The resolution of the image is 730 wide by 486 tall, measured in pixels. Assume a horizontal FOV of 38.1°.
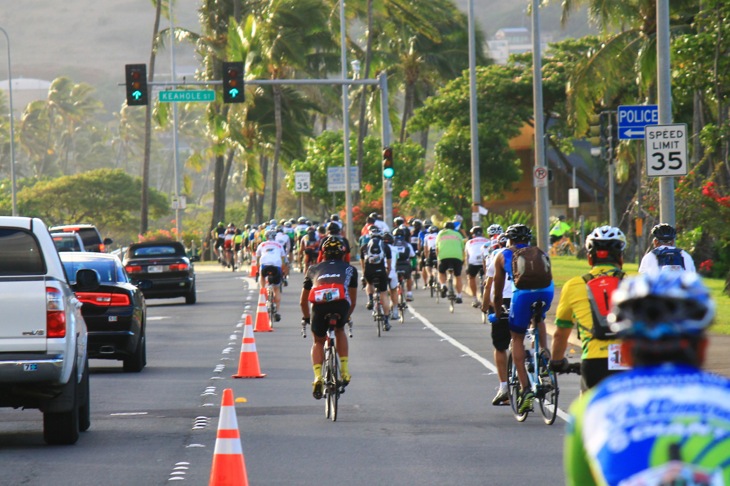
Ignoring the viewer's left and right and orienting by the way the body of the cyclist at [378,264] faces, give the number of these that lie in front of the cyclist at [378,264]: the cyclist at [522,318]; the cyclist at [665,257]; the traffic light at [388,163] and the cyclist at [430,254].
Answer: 2

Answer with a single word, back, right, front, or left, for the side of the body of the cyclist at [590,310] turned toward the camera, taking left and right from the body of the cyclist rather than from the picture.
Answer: back

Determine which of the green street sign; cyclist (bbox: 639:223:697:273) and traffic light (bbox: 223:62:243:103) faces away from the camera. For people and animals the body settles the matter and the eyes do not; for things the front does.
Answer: the cyclist

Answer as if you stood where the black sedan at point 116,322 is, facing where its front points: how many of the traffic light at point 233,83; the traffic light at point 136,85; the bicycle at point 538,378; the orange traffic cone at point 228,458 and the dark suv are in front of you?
3

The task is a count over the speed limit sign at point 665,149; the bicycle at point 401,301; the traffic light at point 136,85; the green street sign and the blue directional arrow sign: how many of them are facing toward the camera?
4

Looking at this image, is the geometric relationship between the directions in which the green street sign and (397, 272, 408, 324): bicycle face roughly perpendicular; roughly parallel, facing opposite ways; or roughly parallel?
roughly parallel, facing opposite ways

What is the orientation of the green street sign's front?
toward the camera

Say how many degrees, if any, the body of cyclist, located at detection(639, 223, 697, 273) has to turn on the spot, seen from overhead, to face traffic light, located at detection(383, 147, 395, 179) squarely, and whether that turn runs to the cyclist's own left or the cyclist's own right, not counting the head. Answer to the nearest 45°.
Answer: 0° — they already face it

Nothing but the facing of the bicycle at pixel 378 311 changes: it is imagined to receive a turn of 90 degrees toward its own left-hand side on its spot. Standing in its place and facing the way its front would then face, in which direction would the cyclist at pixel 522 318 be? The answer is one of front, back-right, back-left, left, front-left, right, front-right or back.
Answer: left

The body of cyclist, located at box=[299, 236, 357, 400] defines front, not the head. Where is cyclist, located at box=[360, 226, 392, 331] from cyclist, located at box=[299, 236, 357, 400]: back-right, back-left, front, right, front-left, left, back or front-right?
front

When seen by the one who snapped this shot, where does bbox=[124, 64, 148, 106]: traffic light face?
facing the viewer

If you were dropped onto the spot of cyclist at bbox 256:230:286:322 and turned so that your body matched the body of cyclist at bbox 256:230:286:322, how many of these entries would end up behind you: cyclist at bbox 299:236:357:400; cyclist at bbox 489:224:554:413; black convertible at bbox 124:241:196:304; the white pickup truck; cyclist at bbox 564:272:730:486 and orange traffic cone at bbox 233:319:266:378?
5

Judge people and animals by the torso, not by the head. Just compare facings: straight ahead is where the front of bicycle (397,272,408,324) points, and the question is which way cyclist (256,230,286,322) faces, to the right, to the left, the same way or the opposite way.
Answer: the same way

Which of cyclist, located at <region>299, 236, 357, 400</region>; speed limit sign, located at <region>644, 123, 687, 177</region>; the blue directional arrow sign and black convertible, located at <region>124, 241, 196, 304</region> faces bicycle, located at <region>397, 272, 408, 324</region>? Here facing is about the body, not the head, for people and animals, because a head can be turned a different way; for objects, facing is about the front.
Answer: the cyclist

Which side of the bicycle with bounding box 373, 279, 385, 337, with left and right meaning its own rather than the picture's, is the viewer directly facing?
back

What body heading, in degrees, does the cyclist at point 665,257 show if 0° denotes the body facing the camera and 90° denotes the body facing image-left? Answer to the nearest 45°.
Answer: approximately 180°

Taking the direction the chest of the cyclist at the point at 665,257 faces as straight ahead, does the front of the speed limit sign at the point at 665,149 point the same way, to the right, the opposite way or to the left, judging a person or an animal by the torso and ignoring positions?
the opposite way

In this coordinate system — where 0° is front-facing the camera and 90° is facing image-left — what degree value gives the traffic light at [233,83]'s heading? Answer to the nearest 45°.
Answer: approximately 0°

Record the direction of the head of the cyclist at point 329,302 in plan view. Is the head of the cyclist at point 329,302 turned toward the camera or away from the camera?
away from the camera

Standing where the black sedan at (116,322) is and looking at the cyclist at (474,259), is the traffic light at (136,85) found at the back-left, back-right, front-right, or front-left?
front-left
